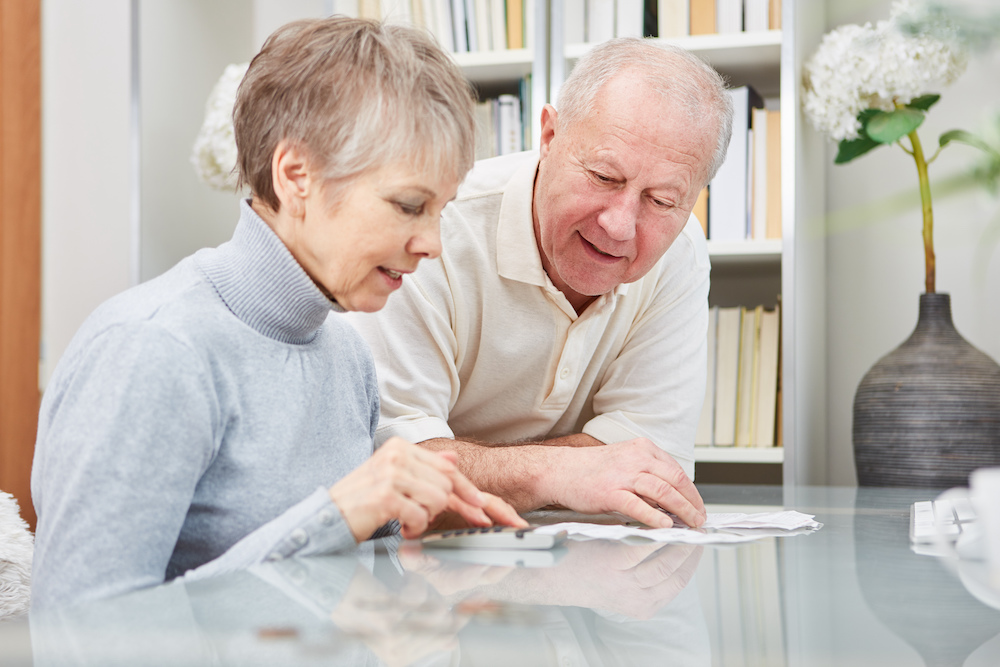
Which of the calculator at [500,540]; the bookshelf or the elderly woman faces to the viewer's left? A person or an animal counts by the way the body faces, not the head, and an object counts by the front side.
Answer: the calculator

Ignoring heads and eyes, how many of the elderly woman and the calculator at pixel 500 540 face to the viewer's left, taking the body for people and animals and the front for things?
1

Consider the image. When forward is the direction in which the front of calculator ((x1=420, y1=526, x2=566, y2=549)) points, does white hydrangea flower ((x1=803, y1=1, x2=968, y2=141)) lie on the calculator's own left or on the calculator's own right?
on the calculator's own right

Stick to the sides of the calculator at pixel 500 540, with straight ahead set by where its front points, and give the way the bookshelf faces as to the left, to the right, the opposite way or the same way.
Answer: to the left

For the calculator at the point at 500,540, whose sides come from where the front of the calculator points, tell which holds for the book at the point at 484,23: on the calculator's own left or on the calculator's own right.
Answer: on the calculator's own right

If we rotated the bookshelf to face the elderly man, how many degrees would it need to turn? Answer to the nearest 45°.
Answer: approximately 45° to its right

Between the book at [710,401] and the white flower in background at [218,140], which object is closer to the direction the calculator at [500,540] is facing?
the white flower in background

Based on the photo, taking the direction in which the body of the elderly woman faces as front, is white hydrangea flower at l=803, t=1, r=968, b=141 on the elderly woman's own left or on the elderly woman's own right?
on the elderly woman's own left

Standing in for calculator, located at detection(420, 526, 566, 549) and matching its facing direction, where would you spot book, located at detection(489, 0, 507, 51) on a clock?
The book is roughly at 3 o'clock from the calculator.

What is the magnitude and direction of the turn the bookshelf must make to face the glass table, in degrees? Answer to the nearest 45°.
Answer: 0° — it already faces it

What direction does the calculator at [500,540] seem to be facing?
to the viewer's left

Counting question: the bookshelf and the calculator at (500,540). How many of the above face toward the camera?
1

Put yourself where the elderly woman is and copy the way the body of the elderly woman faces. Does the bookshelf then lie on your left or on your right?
on your left
